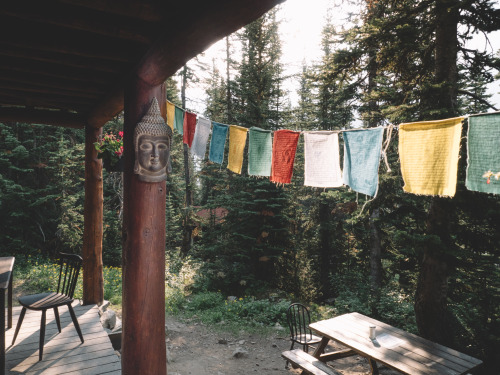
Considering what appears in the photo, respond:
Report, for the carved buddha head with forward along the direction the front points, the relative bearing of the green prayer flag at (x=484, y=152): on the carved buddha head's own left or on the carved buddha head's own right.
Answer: on the carved buddha head's own left

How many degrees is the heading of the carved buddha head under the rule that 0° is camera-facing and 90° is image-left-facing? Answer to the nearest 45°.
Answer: approximately 0°

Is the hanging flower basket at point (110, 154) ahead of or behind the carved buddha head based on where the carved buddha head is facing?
behind

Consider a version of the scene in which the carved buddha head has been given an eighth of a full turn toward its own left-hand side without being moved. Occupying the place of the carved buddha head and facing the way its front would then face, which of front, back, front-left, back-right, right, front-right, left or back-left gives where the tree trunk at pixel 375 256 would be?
left

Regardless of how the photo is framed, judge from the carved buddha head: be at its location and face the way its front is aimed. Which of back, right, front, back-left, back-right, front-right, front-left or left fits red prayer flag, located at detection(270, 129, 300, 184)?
back-left

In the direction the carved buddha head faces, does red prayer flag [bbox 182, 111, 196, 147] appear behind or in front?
behind

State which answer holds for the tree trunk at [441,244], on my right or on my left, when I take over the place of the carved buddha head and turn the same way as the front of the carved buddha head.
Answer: on my left

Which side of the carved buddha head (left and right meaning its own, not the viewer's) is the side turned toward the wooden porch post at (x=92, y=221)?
back

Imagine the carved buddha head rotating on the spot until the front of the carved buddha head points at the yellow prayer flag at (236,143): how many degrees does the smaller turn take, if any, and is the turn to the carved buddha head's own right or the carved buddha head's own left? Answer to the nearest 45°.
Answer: approximately 135° to the carved buddha head's own left

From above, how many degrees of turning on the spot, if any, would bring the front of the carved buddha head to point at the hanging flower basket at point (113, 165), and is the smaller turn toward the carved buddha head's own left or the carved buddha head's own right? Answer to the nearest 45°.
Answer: approximately 180°

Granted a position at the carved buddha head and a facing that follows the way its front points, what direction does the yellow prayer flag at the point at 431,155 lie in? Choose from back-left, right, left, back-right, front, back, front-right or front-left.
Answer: left

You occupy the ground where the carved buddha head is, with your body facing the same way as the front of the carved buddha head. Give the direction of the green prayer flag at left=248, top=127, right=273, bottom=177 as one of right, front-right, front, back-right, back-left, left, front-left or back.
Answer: back-left
